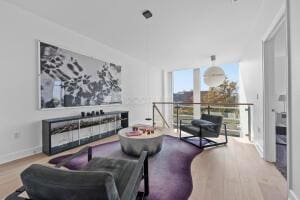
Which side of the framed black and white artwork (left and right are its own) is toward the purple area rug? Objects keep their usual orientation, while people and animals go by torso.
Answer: front

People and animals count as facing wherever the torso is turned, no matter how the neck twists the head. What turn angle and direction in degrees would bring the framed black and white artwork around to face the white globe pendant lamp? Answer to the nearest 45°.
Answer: approximately 45° to its left

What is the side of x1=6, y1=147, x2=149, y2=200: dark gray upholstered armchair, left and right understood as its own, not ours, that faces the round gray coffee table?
front

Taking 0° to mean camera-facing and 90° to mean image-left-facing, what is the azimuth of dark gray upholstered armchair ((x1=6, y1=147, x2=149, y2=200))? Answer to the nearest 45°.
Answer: approximately 225°

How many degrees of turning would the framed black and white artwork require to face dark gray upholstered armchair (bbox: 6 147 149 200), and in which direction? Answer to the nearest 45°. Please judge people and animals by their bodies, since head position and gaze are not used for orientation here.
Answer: approximately 45° to its right

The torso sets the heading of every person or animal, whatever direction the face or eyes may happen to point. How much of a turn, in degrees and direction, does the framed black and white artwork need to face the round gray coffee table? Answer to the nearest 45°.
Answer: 0° — it already faces it

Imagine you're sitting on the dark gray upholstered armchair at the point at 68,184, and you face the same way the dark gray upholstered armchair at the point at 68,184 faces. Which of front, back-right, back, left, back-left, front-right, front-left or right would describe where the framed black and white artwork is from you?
front-left

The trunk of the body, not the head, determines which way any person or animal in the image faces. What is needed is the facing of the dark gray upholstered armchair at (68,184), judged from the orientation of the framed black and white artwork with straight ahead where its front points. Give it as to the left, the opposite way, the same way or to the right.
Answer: to the left

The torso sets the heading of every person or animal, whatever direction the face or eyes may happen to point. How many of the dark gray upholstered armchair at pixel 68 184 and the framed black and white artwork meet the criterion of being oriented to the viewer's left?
0
